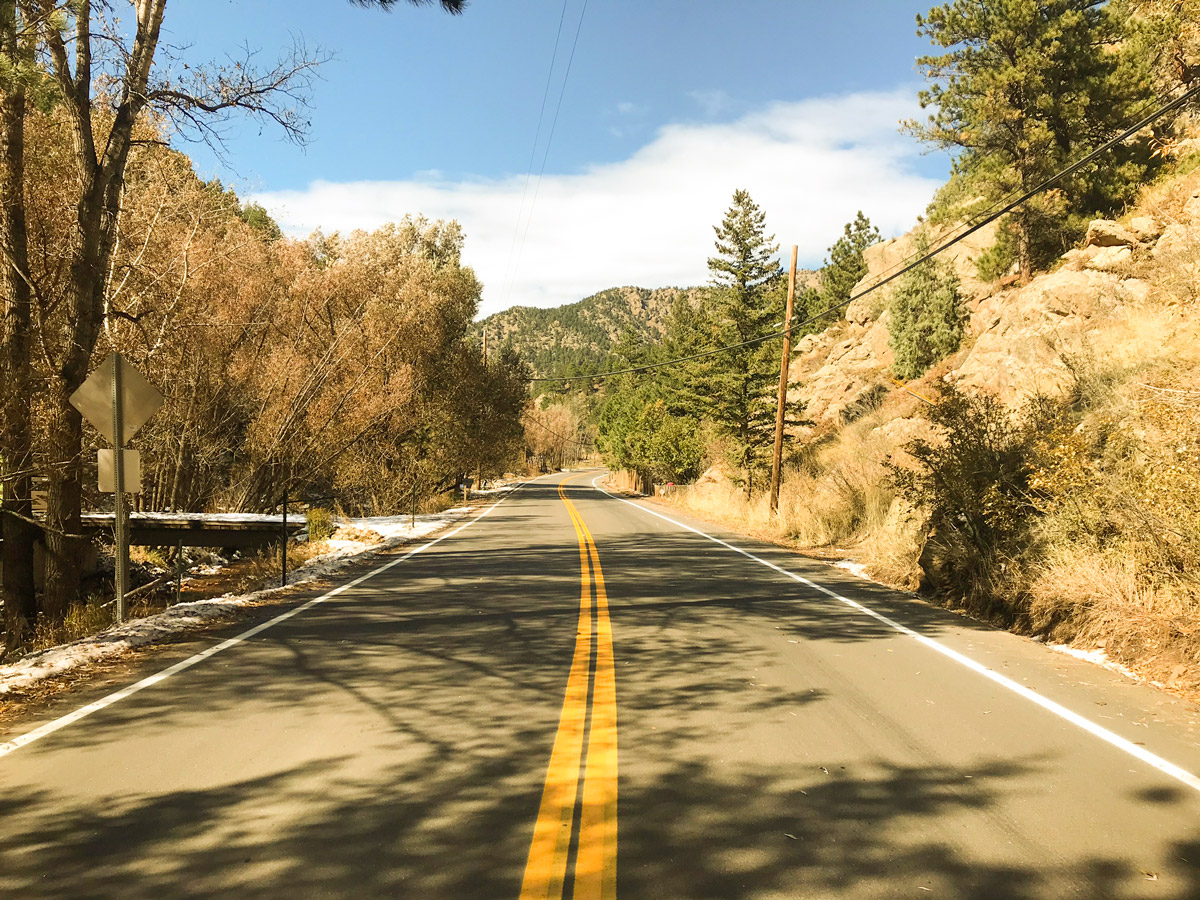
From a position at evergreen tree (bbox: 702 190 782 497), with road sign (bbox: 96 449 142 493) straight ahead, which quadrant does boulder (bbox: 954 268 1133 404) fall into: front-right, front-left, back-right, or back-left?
front-left

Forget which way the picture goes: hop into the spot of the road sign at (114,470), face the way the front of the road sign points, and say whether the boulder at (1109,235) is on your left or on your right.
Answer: on your right

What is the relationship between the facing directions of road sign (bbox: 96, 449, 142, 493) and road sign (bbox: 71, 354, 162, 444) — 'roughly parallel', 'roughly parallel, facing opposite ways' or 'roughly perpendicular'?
roughly parallel

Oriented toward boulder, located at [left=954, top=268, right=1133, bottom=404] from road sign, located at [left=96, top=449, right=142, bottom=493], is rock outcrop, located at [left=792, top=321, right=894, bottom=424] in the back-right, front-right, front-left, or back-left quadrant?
front-left

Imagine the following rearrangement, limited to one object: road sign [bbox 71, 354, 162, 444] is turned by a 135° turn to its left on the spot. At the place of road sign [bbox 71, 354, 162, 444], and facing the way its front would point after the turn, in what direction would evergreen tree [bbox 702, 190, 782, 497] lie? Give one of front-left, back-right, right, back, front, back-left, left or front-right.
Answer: back

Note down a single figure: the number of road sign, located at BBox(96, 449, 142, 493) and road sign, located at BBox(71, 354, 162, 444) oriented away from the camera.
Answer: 2

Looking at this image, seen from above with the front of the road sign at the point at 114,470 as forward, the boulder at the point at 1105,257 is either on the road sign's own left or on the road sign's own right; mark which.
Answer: on the road sign's own right

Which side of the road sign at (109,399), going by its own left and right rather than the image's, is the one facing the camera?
back

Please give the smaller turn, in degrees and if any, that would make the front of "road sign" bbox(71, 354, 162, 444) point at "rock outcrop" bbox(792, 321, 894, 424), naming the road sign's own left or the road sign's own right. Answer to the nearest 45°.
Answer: approximately 45° to the road sign's own right

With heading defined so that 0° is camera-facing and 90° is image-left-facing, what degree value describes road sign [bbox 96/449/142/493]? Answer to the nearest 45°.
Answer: approximately 180°
